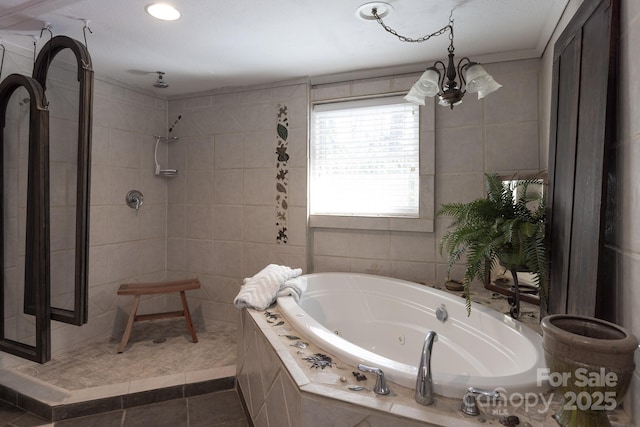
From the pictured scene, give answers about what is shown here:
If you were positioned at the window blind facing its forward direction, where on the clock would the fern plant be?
The fern plant is roughly at 11 o'clock from the window blind.

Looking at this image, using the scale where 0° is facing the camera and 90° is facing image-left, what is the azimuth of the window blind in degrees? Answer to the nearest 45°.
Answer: approximately 0°

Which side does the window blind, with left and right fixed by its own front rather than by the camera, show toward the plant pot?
front

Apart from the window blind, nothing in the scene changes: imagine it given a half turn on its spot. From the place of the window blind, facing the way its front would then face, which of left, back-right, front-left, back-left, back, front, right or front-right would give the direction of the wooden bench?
left

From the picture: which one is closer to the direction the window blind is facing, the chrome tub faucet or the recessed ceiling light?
the chrome tub faucet

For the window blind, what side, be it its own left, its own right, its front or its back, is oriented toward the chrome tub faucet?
front

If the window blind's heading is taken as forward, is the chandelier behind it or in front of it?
in front

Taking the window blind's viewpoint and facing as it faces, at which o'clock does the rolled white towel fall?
The rolled white towel is roughly at 1 o'clock from the window blind.
